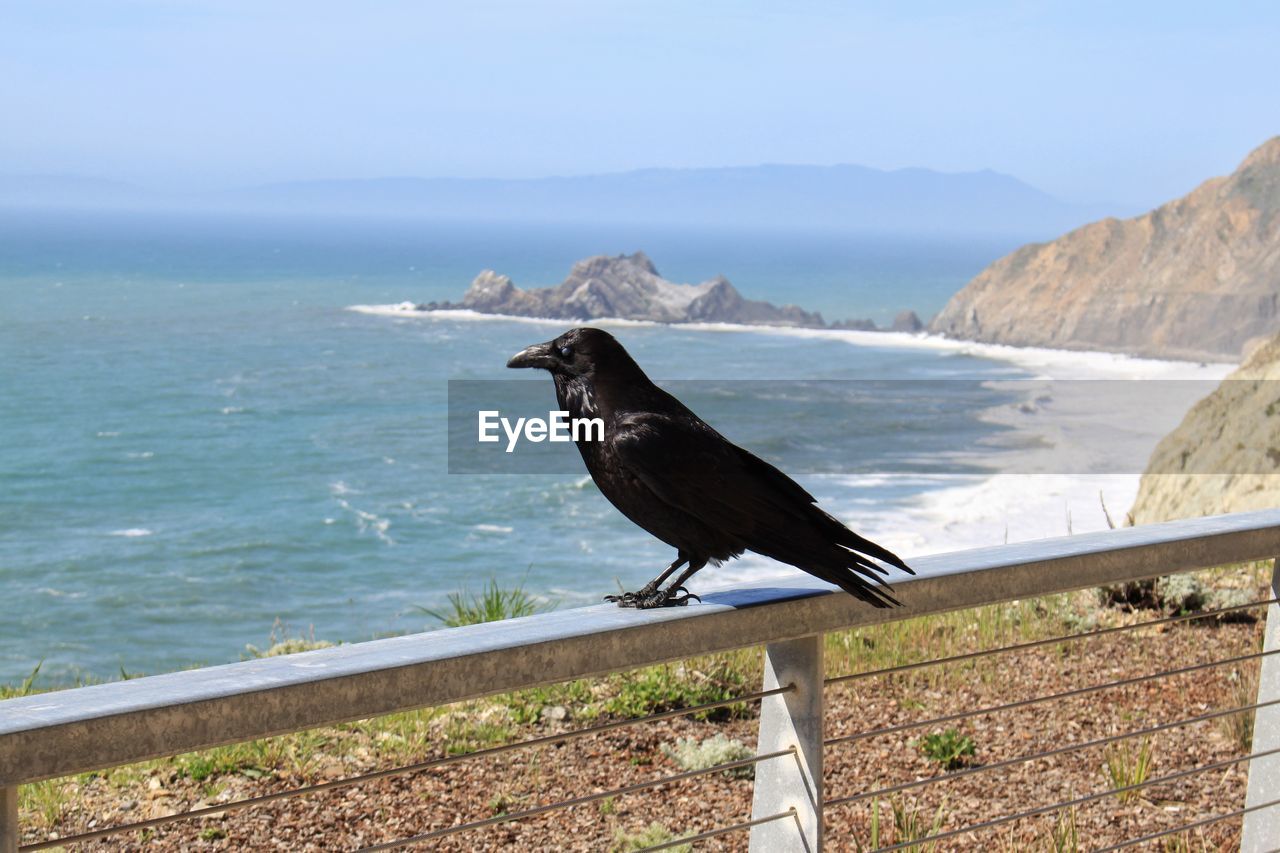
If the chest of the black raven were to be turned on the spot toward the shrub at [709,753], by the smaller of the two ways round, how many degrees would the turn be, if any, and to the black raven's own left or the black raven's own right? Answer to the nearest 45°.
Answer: approximately 90° to the black raven's own right

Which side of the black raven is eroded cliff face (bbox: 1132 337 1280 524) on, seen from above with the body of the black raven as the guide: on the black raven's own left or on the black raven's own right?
on the black raven's own right

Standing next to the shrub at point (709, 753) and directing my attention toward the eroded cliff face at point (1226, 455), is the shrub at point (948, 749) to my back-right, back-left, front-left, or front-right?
front-right

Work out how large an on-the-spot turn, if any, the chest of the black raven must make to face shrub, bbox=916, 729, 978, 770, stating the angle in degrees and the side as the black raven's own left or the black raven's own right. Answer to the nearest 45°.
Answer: approximately 90° to the black raven's own right

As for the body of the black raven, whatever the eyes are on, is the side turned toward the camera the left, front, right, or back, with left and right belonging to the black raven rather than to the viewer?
left
